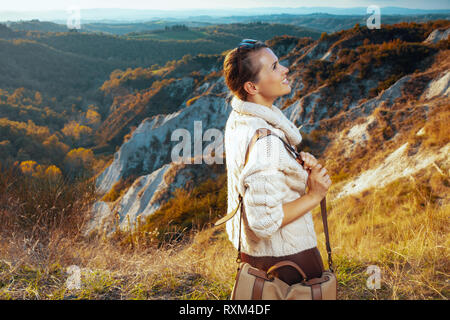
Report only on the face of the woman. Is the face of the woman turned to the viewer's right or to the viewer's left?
to the viewer's right

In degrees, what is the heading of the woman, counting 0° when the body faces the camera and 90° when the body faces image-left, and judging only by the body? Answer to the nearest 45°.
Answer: approximately 270°
